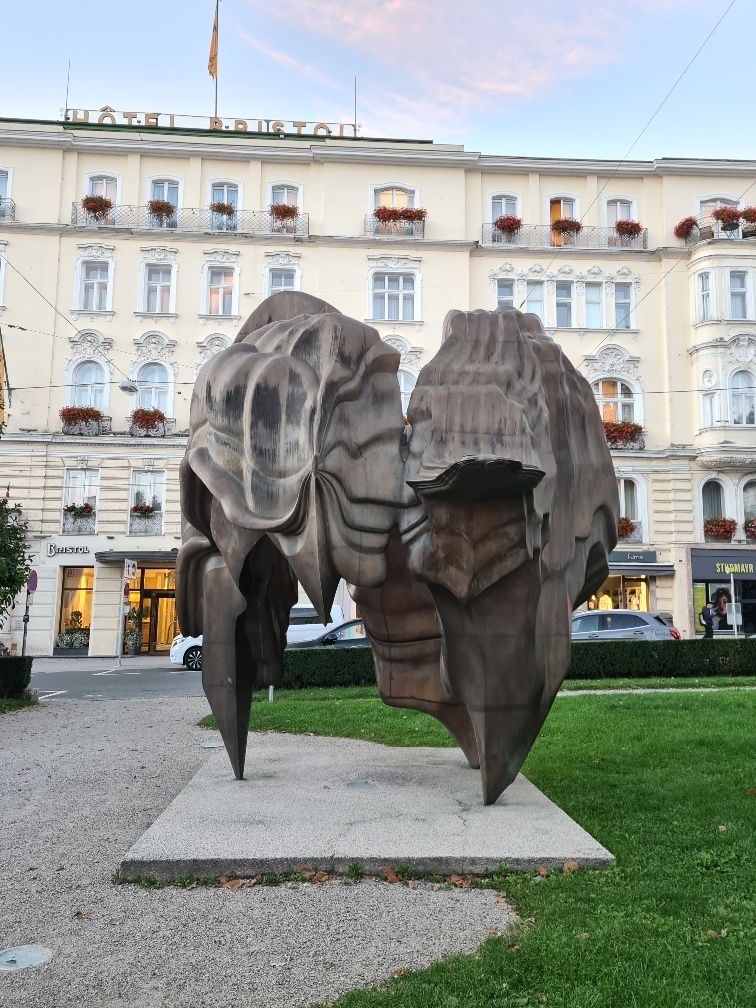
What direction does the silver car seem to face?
to the viewer's left

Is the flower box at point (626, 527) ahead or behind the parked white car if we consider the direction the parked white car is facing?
behind

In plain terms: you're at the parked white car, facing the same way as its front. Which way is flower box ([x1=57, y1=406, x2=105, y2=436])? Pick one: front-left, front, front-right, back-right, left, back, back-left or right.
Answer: front-right

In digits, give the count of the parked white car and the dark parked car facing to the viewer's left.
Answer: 2

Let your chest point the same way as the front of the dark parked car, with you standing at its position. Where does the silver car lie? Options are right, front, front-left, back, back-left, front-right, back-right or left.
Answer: back

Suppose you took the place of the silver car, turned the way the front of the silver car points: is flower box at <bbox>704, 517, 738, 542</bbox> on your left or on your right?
on your right

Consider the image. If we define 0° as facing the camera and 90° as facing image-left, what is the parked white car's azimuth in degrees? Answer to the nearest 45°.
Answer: approximately 90°

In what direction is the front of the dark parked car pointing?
to the viewer's left
